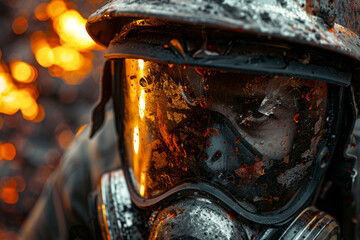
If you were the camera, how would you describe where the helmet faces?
facing the viewer and to the left of the viewer
